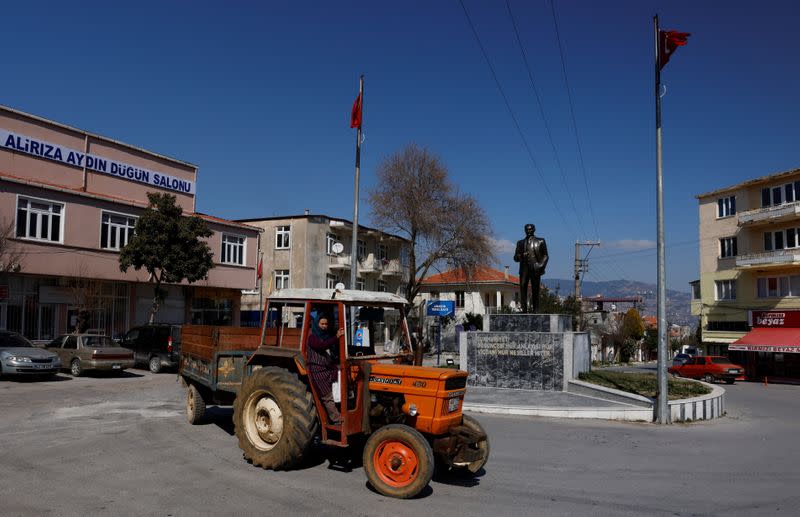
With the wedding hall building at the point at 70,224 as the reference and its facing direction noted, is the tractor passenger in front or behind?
in front

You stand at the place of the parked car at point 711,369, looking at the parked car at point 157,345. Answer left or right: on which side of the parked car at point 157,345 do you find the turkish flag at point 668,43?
left

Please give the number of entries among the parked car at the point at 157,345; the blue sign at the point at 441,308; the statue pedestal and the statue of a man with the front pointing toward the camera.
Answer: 3

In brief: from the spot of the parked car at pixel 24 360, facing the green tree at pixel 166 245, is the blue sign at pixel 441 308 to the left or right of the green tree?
right

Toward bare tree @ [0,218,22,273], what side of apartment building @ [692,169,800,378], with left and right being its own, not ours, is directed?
front

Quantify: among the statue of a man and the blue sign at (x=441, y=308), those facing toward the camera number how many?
2

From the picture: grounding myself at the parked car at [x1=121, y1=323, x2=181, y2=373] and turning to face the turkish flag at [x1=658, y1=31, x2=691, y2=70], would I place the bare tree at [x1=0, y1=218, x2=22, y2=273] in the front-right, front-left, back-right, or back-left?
back-right

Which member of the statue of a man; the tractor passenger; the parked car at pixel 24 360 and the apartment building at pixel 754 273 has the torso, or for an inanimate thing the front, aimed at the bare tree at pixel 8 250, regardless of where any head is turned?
the apartment building

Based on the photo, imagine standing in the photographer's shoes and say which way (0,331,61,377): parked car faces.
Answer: facing the viewer and to the right of the viewer

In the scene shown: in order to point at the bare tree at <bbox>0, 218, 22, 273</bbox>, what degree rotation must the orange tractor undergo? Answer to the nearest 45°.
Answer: approximately 180°
